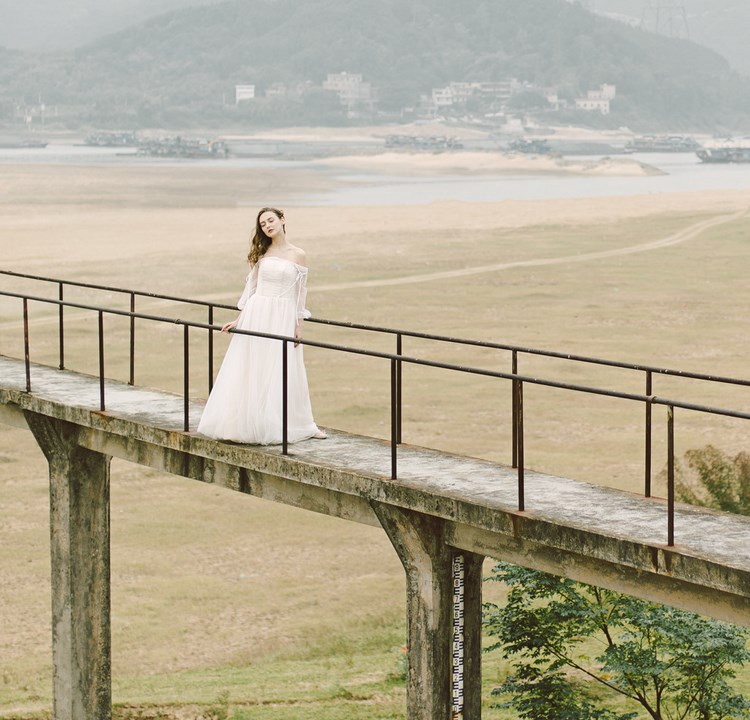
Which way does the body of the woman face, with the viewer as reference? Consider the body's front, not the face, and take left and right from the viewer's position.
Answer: facing the viewer

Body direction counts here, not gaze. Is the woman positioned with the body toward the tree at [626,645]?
no

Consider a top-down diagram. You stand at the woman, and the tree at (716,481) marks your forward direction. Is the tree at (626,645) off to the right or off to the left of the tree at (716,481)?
right

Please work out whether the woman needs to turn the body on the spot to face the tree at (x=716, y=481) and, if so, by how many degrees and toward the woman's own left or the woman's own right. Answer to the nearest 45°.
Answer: approximately 135° to the woman's own left
